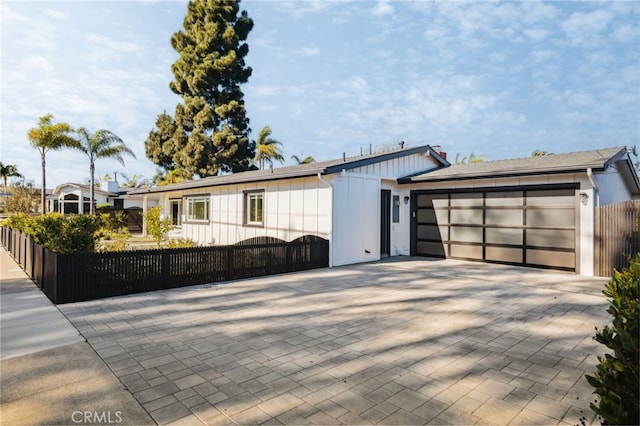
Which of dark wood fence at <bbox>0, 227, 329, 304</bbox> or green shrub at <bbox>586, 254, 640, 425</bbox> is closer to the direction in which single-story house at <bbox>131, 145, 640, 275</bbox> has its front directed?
the dark wood fence

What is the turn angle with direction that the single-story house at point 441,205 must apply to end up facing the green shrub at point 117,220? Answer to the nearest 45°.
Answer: approximately 90° to its right

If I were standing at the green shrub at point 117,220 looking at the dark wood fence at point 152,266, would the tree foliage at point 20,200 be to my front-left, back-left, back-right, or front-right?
back-right

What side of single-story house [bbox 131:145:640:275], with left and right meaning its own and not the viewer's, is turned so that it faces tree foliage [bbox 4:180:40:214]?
right

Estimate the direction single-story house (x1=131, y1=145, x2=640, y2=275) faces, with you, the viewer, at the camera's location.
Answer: facing the viewer and to the left of the viewer

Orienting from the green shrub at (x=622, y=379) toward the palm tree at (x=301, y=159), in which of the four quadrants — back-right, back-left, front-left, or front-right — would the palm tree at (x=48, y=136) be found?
front-left

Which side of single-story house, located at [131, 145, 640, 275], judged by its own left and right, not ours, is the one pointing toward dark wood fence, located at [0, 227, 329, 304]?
front

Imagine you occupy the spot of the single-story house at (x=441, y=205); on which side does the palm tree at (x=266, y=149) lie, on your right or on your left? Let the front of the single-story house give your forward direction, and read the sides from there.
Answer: on your right

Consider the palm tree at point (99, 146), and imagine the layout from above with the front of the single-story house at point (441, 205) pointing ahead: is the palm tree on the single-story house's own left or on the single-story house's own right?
on the single-story house's own right

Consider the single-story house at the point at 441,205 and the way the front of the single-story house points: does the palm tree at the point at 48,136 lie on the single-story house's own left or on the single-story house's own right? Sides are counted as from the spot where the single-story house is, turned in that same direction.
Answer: on the single-story house's own right

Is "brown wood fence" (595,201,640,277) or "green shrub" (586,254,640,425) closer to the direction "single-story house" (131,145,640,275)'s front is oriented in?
the green shrub
